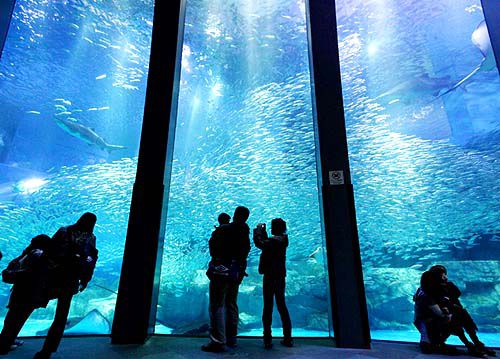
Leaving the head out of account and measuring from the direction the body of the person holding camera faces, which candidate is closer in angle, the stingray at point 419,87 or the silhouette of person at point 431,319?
the stingray

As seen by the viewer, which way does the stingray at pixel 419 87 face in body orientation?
to the viewer's left

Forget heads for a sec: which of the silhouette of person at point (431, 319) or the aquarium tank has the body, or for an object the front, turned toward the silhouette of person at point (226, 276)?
the aquarium tank

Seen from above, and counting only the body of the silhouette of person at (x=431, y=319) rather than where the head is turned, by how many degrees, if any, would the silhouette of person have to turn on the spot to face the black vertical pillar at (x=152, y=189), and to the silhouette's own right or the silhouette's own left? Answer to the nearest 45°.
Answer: approximately 135° to the silhouette's own right

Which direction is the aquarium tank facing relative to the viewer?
toward the camera

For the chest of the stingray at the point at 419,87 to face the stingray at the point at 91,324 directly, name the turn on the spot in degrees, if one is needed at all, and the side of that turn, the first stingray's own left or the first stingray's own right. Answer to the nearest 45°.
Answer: approximately 45° to the first stingray's own left

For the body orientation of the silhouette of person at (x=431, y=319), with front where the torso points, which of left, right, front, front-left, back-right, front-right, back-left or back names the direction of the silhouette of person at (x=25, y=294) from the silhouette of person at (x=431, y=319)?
back-right

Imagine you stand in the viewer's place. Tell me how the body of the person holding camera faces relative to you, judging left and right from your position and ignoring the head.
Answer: facing away from the viewer and to the left of the viewer

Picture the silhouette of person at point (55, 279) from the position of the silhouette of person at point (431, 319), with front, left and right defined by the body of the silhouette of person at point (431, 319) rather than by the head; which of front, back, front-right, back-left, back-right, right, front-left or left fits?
back-right
